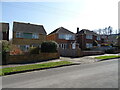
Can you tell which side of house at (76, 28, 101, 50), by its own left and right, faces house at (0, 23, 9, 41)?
right

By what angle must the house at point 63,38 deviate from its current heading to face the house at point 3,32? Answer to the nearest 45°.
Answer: approximately 90° to its right

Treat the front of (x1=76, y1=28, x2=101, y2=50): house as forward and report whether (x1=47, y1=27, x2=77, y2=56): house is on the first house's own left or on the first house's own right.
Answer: on the first house's own right

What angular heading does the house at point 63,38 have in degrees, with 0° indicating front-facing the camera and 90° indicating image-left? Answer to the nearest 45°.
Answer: approximately 315°

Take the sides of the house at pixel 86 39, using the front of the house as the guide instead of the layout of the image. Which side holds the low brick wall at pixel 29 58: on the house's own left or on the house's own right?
on the house's own right

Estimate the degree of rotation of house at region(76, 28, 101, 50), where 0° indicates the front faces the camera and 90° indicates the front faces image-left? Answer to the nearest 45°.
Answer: approximately 315°

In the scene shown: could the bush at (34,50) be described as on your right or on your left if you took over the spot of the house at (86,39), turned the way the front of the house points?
on your right

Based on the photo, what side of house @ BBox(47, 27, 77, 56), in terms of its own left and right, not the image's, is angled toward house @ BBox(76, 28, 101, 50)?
left

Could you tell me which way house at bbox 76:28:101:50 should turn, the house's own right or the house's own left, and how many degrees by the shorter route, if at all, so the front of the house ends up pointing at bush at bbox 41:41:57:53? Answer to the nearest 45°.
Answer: approximately 45° to the house's own right
